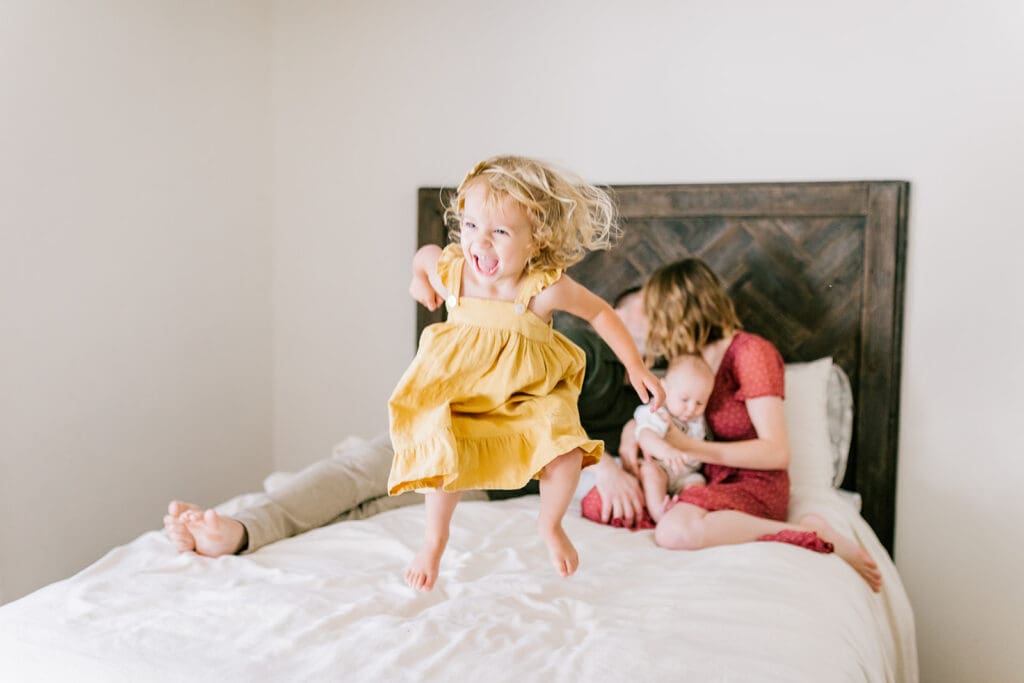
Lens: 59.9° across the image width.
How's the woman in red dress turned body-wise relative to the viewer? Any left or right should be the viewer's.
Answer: facing to the left of the viewer

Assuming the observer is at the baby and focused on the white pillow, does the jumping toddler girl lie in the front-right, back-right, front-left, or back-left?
back-right

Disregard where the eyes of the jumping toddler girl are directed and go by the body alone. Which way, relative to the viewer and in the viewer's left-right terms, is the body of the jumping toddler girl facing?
facing the viewer and to the left of the viewer

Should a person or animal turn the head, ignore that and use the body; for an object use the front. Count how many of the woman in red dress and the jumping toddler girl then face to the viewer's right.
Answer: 0

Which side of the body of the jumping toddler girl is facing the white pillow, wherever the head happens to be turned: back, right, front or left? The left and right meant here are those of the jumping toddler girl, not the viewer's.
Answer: back
